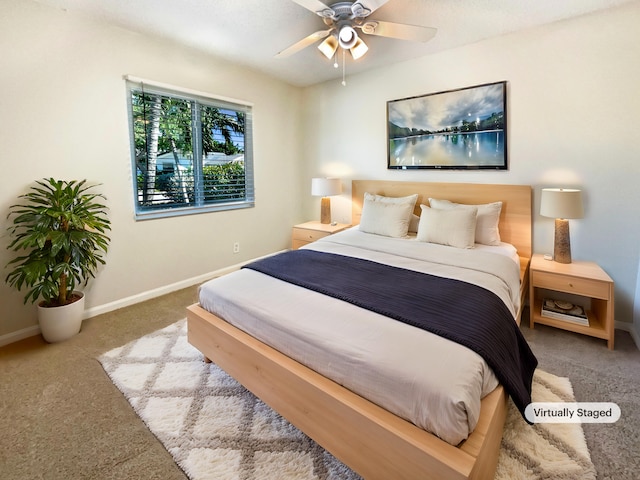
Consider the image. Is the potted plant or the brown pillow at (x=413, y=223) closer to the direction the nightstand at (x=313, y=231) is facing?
the potted plant

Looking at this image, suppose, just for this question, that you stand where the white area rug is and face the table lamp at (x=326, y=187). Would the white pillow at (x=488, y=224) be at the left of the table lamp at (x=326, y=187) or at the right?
right

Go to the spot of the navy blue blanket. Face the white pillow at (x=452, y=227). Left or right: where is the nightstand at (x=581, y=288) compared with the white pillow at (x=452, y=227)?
right

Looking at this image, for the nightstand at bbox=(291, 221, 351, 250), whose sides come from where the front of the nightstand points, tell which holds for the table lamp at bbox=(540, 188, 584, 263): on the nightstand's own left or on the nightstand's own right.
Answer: on the nightstand's own left

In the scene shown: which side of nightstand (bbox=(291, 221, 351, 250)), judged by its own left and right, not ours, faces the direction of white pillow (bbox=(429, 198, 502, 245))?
left

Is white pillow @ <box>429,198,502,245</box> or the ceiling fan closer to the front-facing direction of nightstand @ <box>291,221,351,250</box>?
the ceiling fan

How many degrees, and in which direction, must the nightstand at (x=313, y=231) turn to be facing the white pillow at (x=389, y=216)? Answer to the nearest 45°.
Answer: approximately 90° to its left

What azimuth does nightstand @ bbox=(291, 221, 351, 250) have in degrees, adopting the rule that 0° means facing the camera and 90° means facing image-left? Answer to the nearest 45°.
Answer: approximately 45°
